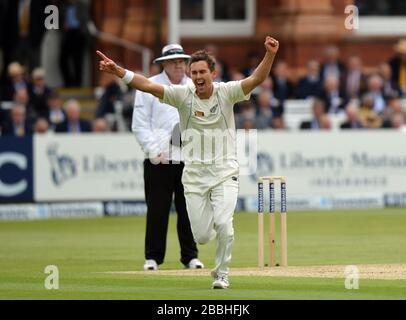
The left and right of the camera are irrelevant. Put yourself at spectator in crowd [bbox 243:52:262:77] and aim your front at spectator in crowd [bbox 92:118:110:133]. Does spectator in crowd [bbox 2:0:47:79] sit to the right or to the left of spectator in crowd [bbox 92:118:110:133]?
right

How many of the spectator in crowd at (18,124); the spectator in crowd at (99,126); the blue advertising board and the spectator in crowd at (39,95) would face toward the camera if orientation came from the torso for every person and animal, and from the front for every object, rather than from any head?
4

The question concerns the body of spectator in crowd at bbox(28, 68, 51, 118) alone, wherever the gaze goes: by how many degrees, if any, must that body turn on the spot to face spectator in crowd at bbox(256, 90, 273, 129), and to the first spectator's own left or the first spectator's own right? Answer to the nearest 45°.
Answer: approximately 90° to the first spectator's own left

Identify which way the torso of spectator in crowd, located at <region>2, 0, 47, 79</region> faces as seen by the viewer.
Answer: toward the camera

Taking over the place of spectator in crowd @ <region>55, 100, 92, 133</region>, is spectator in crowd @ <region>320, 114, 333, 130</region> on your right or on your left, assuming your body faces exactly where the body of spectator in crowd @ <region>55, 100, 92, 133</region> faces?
on your left

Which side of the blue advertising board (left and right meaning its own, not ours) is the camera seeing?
front

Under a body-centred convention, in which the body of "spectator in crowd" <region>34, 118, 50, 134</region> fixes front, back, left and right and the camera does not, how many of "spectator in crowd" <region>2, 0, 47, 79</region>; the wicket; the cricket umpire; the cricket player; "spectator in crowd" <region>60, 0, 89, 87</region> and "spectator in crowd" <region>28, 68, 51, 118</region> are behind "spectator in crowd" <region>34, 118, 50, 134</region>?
3

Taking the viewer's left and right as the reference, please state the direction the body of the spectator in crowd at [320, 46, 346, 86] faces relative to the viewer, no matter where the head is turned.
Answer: facing the viewer

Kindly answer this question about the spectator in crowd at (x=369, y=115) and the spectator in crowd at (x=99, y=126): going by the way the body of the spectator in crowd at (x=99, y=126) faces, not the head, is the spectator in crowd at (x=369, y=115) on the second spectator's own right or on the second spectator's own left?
on the second spectator's own left

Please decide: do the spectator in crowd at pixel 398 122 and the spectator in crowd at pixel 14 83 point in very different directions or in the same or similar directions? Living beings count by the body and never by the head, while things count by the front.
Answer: same or similar directions
